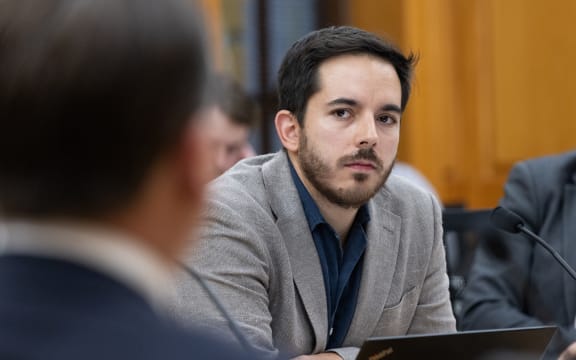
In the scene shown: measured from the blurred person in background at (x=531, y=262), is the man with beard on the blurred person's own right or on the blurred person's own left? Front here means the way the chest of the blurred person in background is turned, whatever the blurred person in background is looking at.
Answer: on the blurred person's own right

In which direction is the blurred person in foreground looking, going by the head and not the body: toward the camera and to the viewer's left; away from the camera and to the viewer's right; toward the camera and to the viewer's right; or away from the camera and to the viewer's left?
away from the camera and to the viewer's right

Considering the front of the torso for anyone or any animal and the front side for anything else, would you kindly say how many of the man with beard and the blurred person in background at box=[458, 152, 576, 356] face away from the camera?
0

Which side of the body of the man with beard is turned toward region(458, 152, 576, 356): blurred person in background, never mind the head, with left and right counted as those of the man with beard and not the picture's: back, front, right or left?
left

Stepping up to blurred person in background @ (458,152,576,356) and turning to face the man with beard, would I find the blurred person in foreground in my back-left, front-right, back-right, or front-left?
front-left

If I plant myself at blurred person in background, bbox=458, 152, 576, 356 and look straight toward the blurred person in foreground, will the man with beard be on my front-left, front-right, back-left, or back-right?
front-right

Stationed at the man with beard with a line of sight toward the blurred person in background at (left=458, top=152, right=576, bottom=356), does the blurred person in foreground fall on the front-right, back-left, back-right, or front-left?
back-right
